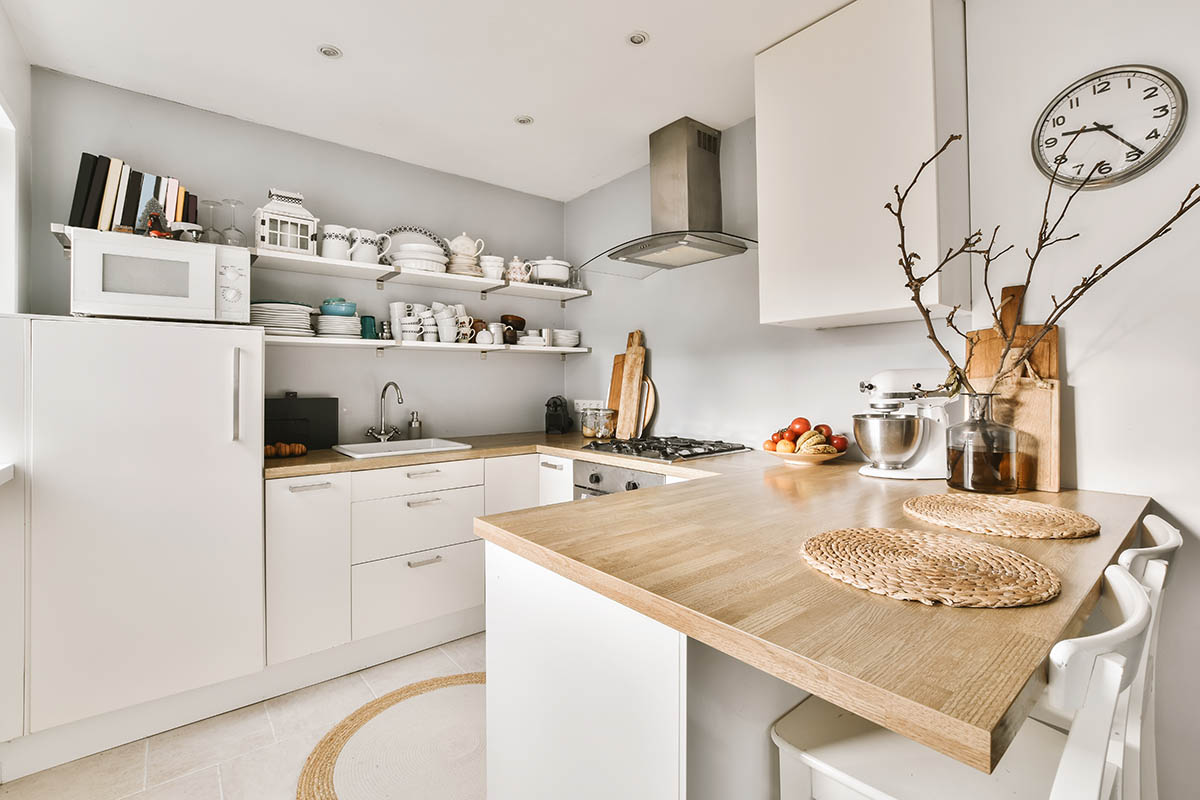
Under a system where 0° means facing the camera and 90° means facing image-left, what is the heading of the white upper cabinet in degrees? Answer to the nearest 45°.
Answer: approximately 45°

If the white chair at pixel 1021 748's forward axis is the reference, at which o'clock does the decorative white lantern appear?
The decorative white lantern is roughly at 12 o'clock from the white chair.

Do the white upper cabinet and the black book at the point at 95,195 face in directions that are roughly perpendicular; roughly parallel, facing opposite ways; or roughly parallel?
roughly perpendicular

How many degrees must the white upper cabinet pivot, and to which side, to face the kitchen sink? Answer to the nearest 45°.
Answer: approximately 45° to its right

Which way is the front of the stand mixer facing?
to the viewer's left

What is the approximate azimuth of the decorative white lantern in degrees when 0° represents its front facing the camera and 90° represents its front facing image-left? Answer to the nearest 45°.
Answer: approximately 0°
